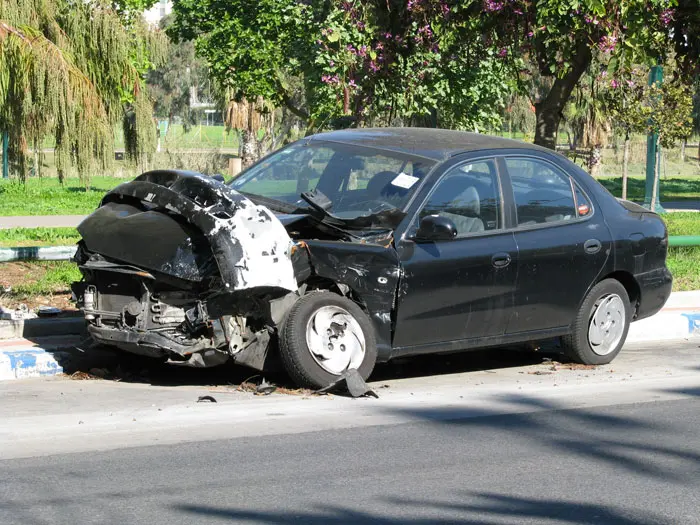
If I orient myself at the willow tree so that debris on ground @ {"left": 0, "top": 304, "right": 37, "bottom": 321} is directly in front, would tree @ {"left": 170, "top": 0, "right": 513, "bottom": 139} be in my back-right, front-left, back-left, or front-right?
back-left

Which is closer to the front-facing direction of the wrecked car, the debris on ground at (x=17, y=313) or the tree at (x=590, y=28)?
the debris on ground

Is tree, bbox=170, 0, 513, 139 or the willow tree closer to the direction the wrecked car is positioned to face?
the willow tree

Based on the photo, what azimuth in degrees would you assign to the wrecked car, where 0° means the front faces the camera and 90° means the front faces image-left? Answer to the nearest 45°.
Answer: approximately 45°

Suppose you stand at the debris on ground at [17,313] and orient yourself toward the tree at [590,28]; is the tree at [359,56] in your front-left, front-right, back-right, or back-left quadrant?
front-left

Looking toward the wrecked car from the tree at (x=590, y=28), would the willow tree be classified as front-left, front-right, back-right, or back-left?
front-right

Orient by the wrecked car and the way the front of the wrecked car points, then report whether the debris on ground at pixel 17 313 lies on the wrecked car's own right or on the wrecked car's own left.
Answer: on the wrecked car's own right

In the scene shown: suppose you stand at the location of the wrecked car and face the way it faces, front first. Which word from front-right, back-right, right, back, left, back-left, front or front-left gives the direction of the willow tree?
right

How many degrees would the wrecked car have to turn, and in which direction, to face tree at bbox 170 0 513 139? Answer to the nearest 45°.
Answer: approximately 135° to its right

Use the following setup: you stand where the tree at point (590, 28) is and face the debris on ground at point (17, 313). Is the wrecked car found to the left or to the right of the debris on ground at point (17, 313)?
left

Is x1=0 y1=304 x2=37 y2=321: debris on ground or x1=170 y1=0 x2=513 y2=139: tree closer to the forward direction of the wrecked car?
the debris on ground

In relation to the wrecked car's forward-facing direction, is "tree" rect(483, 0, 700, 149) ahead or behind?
behind
